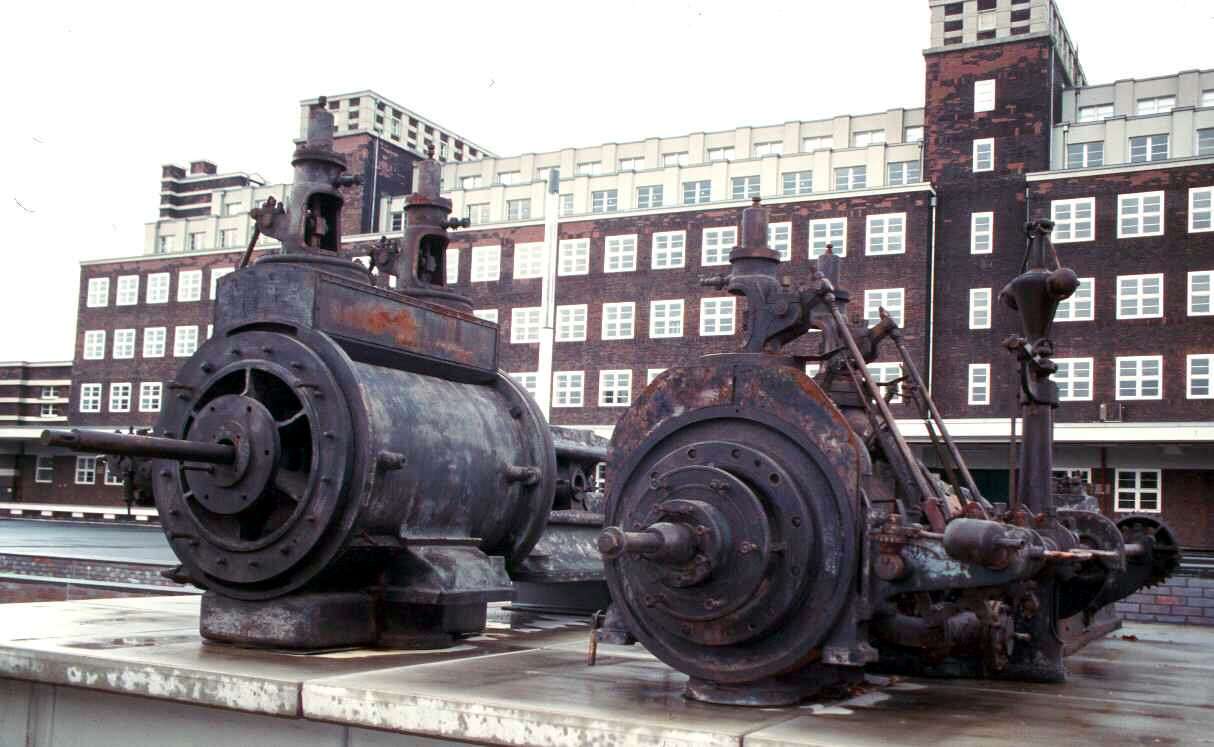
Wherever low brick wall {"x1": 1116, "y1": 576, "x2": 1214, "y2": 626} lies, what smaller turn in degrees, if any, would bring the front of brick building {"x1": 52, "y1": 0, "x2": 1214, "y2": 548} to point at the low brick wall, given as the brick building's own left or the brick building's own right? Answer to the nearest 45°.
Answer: approximately 45° to the brick building's own left

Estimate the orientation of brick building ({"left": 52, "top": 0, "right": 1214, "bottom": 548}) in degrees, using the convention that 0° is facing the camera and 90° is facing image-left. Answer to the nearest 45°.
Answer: approximately 45°

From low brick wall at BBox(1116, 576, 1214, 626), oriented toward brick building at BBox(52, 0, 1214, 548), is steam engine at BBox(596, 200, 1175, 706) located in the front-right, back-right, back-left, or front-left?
back-left

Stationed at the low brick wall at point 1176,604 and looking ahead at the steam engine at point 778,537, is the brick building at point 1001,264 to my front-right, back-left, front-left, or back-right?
back-right

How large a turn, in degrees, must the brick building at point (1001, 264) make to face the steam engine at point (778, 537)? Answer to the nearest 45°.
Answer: approximately 45° to its left
